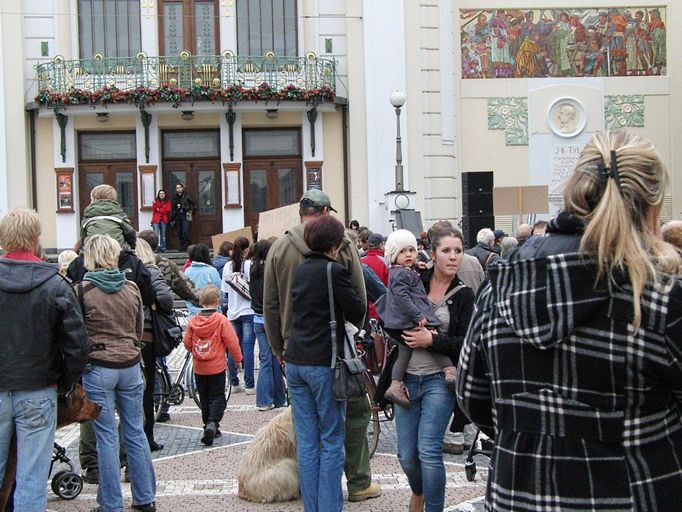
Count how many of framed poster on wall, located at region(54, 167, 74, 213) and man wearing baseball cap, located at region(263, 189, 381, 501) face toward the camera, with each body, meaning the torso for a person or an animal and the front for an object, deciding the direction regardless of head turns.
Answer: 1

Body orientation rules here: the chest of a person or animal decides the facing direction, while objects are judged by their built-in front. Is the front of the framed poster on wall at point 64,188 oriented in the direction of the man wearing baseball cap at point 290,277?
yes

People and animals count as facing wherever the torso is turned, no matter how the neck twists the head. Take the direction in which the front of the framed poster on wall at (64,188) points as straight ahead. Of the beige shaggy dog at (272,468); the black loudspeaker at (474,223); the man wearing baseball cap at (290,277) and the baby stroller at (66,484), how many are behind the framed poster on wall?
0

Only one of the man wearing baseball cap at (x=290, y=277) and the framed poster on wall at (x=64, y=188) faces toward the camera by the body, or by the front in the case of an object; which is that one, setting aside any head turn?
the framed poster on wall

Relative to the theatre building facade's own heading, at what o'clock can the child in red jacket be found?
The child in red jacket is roughly at 12 o'clock from the theatre building facade.

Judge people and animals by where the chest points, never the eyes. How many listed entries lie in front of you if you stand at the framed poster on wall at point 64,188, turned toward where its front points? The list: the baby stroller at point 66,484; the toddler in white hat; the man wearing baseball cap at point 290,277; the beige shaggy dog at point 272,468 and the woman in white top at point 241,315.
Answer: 5

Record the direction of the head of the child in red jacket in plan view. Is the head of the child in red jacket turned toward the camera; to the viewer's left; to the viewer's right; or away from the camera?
away from the camera

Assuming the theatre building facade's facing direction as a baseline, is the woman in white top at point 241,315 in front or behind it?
in front

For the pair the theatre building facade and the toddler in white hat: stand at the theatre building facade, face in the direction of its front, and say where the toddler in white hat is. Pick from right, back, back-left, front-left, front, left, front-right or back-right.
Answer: front

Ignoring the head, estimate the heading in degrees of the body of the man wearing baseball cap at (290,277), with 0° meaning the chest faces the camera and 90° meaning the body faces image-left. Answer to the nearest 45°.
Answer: approximately 225°

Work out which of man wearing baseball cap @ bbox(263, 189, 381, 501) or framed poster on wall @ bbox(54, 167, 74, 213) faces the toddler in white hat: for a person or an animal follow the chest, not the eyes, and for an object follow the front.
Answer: the framed poster on wall

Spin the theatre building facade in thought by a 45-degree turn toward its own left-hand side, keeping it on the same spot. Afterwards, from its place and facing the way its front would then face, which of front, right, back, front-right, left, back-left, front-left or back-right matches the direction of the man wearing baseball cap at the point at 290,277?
front-right

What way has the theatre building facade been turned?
toward the camera

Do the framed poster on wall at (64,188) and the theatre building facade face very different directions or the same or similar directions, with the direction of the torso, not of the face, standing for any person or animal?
same or similar directions

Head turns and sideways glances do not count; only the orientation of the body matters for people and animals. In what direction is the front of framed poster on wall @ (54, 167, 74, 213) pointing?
toward the camera
